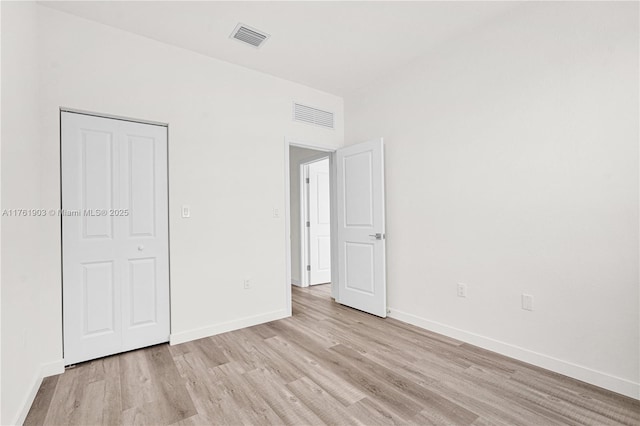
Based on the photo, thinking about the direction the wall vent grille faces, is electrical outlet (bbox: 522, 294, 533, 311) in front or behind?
in front

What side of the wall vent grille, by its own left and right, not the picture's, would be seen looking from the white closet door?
right

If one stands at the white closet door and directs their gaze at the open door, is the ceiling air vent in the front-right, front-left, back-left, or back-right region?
front-right

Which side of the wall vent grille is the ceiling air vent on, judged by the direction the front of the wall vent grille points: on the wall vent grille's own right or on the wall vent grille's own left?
on the wall vent grille's own right

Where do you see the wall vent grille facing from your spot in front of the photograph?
facing the viewer and to the right of the viewer

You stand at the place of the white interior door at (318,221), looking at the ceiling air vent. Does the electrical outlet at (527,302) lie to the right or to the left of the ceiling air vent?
left

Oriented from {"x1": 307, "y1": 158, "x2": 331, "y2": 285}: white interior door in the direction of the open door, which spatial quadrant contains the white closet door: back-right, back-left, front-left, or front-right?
front-right
